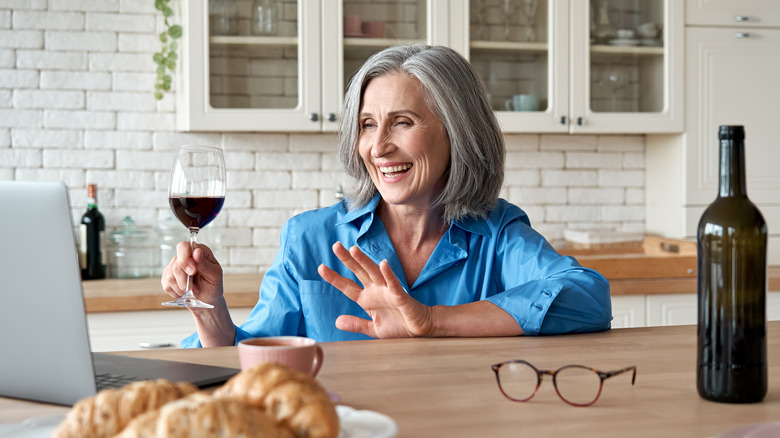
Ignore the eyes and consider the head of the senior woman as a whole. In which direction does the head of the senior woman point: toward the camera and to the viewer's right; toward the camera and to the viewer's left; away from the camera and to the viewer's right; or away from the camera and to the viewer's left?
toward the camera and to the viewer's left

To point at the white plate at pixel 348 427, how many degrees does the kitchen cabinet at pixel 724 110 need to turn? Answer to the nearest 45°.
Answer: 0° — it already faces it

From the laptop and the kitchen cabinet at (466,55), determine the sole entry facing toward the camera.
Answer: the kitchen cabinet

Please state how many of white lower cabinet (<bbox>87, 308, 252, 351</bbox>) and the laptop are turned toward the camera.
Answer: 1

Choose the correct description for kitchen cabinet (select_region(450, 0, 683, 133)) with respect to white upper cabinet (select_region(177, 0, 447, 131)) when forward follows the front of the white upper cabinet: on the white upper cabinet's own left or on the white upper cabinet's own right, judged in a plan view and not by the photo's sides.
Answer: on the white upper cabinet's own left

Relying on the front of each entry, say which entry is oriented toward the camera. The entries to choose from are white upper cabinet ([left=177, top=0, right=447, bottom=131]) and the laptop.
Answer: the white upper cabinet

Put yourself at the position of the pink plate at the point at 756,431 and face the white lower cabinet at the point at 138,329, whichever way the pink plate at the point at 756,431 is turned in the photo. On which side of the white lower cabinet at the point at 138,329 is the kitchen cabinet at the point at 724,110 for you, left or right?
right

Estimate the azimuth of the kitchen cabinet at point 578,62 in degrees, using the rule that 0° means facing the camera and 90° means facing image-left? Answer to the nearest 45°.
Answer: approximately 0°

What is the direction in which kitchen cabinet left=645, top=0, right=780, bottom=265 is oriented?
toward the camera

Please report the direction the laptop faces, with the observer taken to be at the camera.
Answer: facing away from the viewer and to the right of the viewer

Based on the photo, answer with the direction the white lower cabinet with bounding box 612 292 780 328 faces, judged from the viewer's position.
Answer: facing the viewer

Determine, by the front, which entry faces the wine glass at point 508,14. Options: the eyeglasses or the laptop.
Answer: the laptop

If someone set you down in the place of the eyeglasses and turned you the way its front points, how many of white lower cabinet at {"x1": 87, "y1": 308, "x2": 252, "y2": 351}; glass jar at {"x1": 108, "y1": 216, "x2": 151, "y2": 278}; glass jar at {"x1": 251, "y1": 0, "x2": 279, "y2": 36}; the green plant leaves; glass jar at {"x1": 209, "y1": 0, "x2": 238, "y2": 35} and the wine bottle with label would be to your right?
6

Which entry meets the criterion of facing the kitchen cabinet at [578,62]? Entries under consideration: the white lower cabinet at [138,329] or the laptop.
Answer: the laptop

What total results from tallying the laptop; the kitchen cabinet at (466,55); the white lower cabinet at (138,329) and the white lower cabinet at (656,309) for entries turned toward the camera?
3

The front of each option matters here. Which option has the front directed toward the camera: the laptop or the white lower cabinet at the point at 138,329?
the white lower cabinet

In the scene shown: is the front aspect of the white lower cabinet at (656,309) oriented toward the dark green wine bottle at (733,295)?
yes

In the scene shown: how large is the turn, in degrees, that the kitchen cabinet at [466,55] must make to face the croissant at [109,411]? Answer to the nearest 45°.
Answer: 0° — it already faces it
